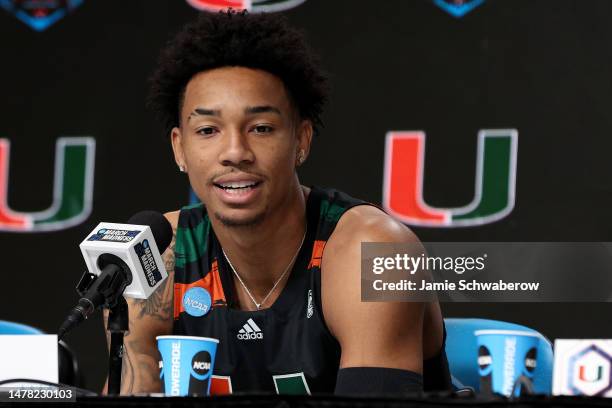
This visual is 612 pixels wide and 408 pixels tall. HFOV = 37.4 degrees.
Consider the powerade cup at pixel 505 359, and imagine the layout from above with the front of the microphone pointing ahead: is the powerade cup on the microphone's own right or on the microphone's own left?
on the microphone's own right

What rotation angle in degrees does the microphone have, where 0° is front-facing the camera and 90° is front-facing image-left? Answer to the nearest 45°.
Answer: approximately 225°
